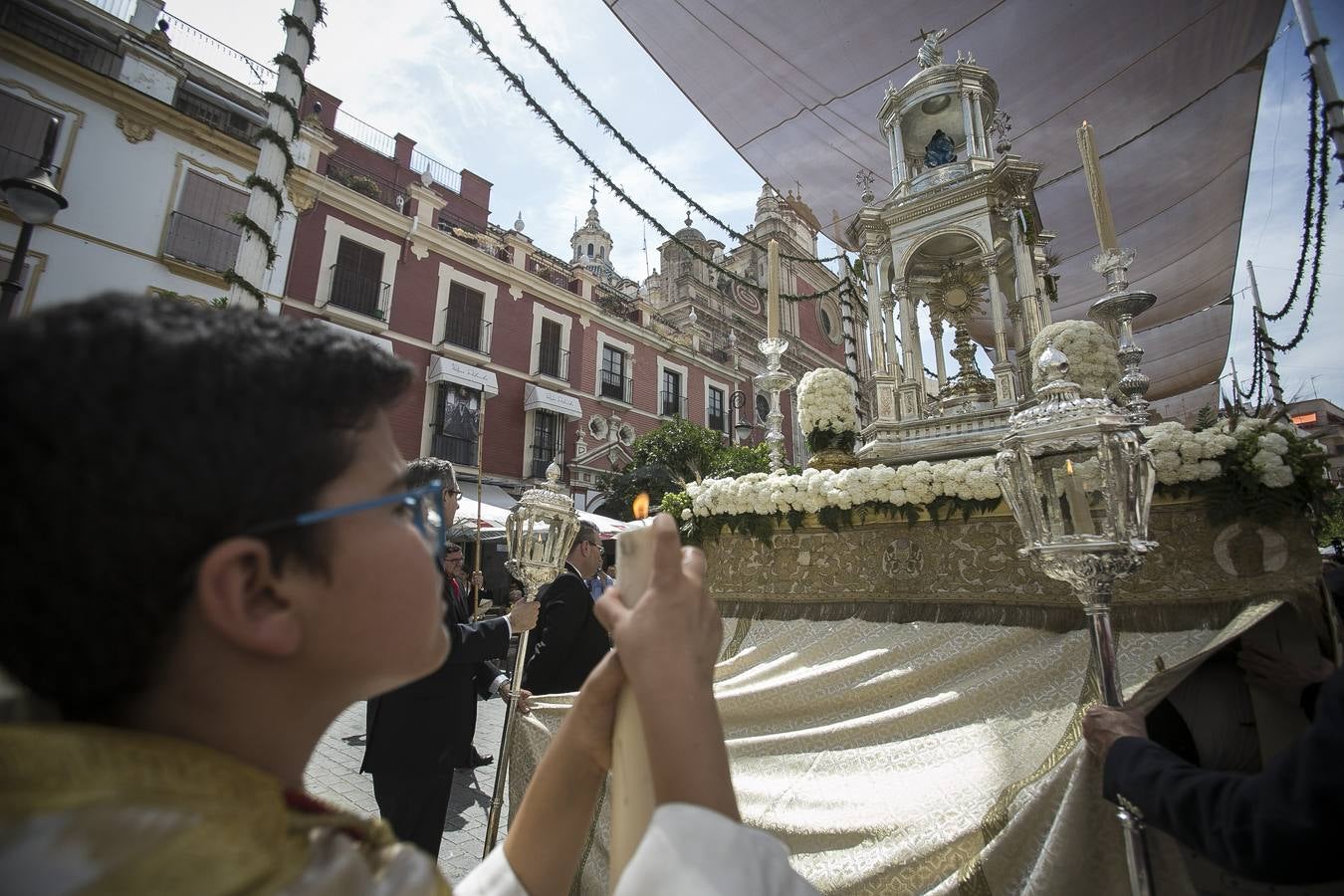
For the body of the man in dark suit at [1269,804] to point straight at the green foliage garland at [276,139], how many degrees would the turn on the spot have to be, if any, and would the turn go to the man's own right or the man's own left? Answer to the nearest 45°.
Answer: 0° — they already face it

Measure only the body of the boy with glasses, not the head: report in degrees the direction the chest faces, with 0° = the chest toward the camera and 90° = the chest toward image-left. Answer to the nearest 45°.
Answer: approximately 225°

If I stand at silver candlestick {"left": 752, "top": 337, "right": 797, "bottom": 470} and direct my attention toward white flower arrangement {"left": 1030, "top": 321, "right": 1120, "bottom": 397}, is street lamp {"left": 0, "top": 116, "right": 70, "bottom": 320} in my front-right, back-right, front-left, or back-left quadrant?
back-right

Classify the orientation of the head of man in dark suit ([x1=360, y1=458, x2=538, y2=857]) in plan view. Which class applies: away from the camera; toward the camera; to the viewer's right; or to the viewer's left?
to the viewer's right

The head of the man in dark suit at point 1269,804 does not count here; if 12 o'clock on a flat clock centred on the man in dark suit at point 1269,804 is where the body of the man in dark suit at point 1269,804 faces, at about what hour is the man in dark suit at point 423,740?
the man in dark suit at point 423,740 is roughly at 12 o'clock from the man in dark suit at point 1269,804.

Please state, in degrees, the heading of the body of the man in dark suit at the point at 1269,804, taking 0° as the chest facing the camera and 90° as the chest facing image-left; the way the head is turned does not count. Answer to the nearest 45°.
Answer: approximately 90°

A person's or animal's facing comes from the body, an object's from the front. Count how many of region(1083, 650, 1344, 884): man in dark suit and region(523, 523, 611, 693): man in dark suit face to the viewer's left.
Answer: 1
